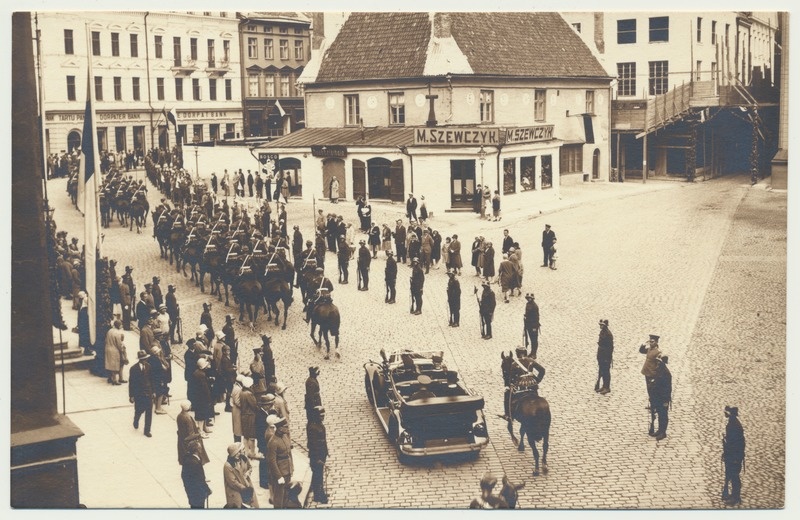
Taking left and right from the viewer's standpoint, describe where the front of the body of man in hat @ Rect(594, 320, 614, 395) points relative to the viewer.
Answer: facing to the left of the viewer

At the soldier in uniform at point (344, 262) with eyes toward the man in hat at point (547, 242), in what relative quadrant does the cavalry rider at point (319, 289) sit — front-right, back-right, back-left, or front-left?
back-right

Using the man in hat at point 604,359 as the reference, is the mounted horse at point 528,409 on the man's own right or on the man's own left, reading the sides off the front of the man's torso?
on the man's own left

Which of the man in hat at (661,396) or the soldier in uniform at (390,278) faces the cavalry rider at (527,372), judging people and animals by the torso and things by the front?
the man in hat

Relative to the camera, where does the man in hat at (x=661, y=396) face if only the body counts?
to the viewer's left
